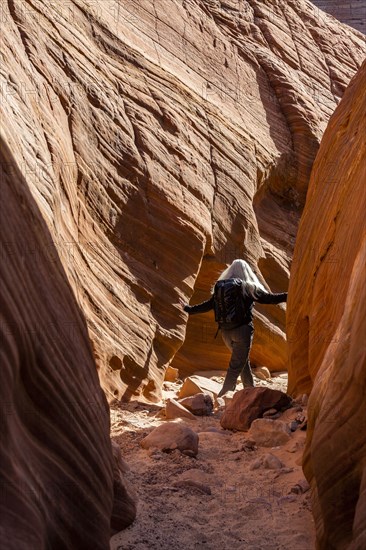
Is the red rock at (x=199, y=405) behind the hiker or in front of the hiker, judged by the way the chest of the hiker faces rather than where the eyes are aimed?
behind

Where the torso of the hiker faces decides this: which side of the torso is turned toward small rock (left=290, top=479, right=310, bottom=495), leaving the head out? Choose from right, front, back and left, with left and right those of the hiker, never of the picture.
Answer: back

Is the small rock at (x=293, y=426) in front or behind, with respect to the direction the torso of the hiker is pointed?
behind

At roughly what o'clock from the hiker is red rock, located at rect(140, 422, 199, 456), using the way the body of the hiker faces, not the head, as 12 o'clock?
The red rock is roughly at 6 o'clock from the hiker.

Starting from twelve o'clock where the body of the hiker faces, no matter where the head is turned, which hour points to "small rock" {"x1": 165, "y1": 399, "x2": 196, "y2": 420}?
The small rock is roughly at 6 o'clock from the hiker.

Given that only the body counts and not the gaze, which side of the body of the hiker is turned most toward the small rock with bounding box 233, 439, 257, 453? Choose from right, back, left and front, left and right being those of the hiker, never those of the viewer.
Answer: back

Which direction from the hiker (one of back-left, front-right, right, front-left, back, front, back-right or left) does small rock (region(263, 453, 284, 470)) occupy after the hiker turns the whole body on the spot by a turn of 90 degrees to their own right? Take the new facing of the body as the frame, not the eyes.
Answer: right

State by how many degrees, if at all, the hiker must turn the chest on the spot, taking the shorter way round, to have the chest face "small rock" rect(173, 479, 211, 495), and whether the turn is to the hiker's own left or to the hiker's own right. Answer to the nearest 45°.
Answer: approximately 180°

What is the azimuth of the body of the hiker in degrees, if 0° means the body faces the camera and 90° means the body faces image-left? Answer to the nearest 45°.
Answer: approximately 180°
